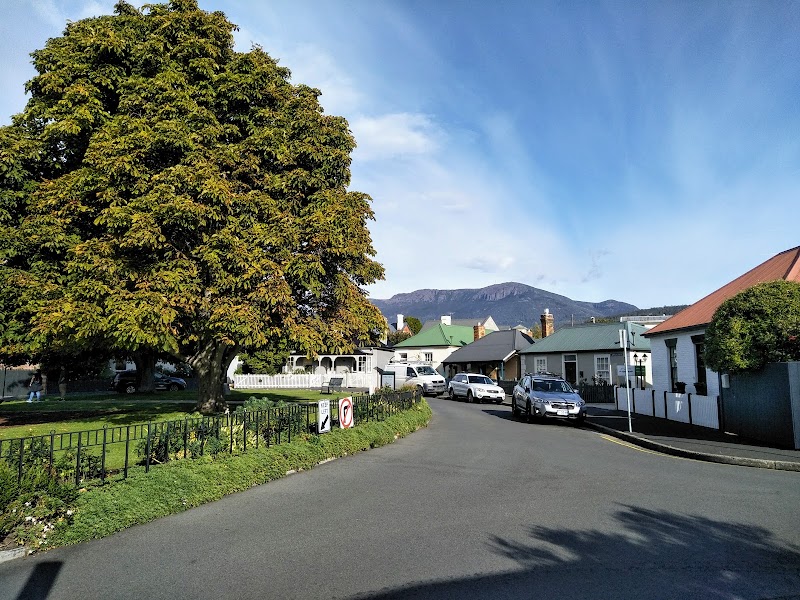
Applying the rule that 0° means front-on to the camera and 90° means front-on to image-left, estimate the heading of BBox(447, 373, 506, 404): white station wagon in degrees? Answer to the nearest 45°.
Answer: approximately 315°

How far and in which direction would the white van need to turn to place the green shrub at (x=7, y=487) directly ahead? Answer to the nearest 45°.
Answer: approximately 45° to its right

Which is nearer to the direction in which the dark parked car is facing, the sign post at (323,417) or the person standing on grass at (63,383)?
the sign post

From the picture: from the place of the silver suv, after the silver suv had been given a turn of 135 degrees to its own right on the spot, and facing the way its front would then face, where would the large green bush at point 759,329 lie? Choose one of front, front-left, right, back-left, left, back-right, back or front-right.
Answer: back-left

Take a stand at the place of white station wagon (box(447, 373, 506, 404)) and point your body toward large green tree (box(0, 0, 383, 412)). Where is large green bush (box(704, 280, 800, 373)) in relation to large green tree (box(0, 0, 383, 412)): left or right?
left

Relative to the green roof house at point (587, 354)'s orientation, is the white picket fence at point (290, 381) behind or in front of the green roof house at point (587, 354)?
in front

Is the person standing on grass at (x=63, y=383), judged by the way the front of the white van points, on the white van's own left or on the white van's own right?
on the white van's own right

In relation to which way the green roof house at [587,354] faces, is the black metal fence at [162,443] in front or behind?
in front

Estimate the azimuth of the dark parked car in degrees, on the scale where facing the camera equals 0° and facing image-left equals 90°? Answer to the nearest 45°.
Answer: approximately 270°

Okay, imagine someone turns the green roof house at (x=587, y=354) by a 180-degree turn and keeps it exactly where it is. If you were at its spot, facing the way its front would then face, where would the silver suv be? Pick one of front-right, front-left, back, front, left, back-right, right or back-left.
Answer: back-right

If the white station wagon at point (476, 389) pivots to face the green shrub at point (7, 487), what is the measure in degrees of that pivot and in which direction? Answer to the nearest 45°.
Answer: approximately 45° to its right

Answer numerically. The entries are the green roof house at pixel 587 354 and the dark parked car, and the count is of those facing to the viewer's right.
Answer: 1

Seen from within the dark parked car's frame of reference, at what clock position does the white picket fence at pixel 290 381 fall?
The white picket fence is roughly at 12 o'clock from the dark parked car.

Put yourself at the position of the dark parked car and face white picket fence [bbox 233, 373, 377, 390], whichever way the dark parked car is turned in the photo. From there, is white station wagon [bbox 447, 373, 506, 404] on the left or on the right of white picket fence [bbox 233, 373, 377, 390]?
right

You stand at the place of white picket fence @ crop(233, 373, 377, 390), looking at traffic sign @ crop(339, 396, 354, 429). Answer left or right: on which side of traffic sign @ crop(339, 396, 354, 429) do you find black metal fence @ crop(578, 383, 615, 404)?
left

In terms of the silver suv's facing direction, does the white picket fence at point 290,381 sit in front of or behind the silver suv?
behind

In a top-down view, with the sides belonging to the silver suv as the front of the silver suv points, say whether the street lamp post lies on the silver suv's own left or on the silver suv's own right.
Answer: on the silver suv's own left
